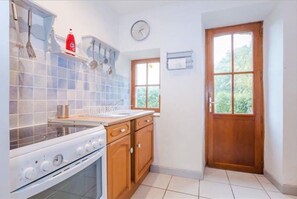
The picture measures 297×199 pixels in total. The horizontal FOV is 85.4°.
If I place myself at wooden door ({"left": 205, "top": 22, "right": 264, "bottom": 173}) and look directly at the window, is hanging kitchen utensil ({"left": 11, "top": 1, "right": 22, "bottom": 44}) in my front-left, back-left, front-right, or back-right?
front-left

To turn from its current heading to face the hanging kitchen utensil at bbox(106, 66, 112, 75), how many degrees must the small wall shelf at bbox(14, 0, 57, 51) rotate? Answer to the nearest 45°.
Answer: approximately 90° to its left

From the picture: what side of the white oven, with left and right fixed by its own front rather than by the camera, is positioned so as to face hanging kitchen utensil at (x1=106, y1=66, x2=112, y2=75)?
left

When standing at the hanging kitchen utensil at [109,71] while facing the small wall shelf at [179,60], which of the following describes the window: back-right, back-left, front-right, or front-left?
front-left

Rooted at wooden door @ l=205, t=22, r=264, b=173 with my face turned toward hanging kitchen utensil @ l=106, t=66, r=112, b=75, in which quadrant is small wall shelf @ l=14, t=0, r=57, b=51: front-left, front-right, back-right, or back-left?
front-left

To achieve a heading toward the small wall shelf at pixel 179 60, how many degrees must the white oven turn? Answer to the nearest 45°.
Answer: approximately 90° to its left

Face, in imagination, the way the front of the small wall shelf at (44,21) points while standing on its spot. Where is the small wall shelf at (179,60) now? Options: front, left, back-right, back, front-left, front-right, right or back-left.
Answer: front-left

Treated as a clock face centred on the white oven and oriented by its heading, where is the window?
The window is roughly at 9 o'clock from the white oven.

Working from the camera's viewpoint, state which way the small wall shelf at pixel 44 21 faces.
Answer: facing the viewer and to the right of the viewer

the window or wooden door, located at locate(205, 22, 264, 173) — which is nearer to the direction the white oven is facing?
the wooden door

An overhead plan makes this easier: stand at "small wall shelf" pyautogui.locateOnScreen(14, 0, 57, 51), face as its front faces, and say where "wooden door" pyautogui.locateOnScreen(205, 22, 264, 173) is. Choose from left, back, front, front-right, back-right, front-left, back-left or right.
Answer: front-left

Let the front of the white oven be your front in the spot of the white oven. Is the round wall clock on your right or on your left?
on your left

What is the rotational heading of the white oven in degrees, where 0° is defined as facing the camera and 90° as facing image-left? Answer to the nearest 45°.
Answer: approximately 315°

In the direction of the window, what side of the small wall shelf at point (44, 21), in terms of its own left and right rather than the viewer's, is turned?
left
